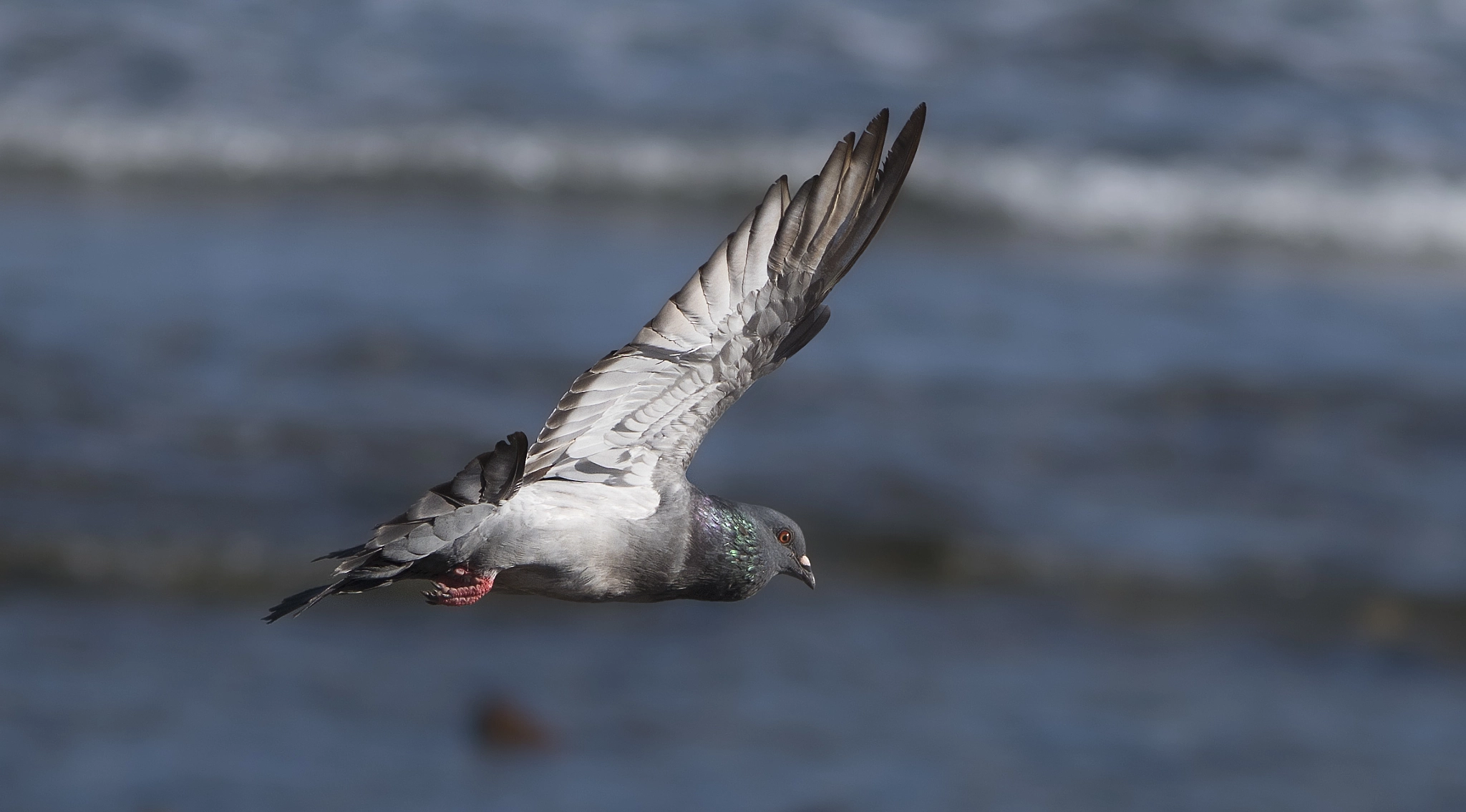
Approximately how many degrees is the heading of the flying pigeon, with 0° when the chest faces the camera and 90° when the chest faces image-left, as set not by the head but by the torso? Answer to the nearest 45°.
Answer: approximately 270°
